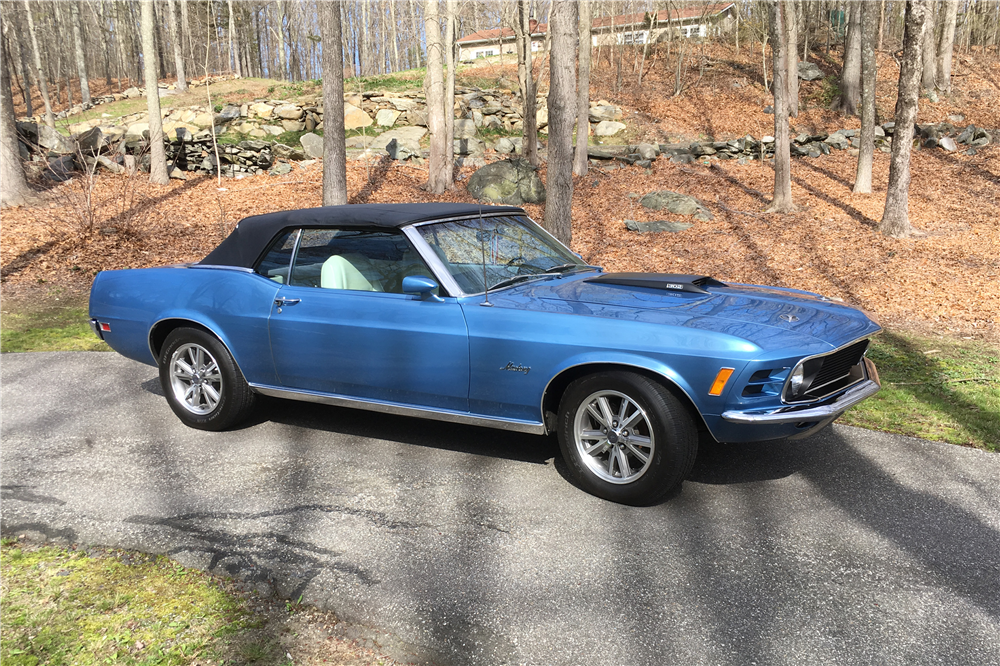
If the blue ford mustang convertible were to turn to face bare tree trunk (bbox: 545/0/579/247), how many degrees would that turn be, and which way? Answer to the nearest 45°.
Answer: approximately 135° to its left

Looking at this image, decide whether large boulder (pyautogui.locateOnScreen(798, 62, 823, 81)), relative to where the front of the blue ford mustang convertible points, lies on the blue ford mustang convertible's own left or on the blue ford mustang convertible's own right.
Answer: on the blue ford mustang convertible's own left

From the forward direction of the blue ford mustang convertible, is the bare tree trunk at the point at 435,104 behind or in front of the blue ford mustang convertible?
behind

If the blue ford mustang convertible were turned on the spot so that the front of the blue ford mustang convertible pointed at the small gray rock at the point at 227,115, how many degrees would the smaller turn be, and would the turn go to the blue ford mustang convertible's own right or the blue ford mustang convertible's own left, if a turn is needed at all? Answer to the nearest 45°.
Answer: approximately 135° to the blue ford mustang convertible's own left

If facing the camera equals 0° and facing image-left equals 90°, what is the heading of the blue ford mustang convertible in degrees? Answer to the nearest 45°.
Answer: approximately 315°

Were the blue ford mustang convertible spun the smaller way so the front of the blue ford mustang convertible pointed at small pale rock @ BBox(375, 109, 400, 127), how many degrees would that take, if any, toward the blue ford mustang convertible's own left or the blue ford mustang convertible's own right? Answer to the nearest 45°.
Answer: approximately 135° to the blue ford mustang convertible's own left

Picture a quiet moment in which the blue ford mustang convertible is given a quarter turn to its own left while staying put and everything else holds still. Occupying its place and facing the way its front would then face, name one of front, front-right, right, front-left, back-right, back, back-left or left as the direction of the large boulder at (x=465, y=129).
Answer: front-left

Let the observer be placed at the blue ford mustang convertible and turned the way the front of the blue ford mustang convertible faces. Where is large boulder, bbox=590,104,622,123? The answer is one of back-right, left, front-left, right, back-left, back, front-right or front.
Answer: back-left

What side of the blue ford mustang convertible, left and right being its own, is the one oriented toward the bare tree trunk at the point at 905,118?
left

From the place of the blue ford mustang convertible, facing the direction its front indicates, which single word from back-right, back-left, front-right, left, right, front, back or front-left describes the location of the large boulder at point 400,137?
back-left
